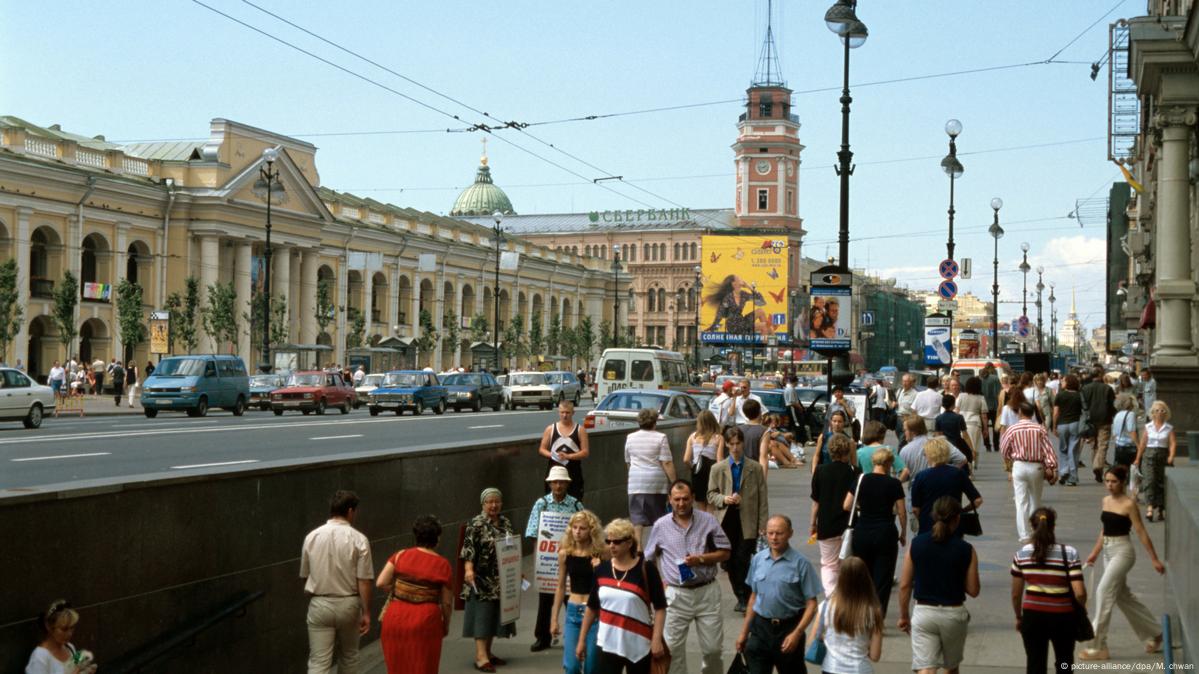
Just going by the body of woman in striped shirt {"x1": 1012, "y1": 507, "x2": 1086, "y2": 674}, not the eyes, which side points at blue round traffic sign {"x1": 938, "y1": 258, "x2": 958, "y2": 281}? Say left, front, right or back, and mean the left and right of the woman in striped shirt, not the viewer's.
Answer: front

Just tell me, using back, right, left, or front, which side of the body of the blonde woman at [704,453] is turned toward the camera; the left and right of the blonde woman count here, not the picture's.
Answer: back

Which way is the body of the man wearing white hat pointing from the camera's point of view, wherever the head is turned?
toward the camera

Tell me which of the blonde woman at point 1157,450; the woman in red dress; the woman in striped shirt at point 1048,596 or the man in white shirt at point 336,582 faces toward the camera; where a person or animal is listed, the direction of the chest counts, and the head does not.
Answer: the blonde woman

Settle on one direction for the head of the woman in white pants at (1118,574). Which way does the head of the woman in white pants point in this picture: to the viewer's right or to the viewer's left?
to the viewer's left

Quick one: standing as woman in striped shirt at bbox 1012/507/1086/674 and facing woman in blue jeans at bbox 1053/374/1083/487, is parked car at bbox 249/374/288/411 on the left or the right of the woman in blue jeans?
left

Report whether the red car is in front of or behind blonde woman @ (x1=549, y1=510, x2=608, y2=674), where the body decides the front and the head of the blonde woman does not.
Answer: behind

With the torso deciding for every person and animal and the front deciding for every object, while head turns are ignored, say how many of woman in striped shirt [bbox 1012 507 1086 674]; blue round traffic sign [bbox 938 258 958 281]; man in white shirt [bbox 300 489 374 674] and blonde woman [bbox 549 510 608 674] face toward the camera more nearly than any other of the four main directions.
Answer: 2

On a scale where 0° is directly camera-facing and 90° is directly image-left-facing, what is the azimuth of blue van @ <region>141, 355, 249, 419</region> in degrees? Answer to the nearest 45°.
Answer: approximately 45°

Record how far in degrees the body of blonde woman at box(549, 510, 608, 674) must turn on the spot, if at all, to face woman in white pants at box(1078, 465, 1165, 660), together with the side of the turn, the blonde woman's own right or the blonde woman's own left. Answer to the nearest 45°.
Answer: approximately 90° to the blonde woman's own left

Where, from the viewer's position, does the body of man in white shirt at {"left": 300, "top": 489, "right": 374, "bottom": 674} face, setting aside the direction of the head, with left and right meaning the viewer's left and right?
facing away from the viewer

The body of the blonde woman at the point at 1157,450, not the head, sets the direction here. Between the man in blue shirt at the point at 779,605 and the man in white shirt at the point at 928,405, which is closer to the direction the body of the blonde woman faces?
the man in blue shirt

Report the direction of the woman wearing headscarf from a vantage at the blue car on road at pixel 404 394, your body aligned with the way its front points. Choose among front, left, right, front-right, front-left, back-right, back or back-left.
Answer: front-left

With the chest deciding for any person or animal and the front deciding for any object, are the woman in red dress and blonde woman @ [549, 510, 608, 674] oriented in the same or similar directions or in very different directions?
very different directions

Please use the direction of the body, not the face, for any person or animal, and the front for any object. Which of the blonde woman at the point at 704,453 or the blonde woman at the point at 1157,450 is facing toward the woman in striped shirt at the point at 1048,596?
the blonde woman at the point at 1157,450

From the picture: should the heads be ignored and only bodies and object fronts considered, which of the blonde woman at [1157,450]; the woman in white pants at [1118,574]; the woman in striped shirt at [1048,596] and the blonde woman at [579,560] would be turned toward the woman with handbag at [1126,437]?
the woman in striped shirt
